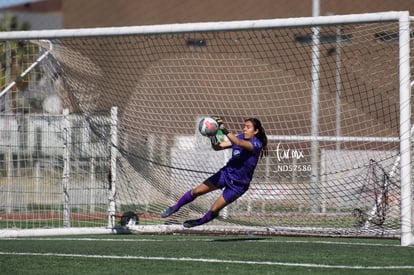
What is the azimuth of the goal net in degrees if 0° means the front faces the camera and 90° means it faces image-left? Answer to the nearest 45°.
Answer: approximately 45°

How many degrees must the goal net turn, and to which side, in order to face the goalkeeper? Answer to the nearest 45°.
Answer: approximately 45° to its left
